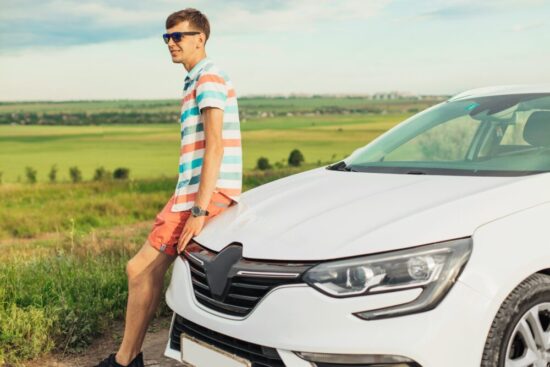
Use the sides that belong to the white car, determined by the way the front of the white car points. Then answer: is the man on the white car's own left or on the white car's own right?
on the white car's own right

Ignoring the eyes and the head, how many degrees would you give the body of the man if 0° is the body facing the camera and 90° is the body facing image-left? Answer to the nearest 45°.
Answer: approximately 90°

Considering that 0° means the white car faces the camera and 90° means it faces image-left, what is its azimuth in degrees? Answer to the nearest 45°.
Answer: approximately 45°
